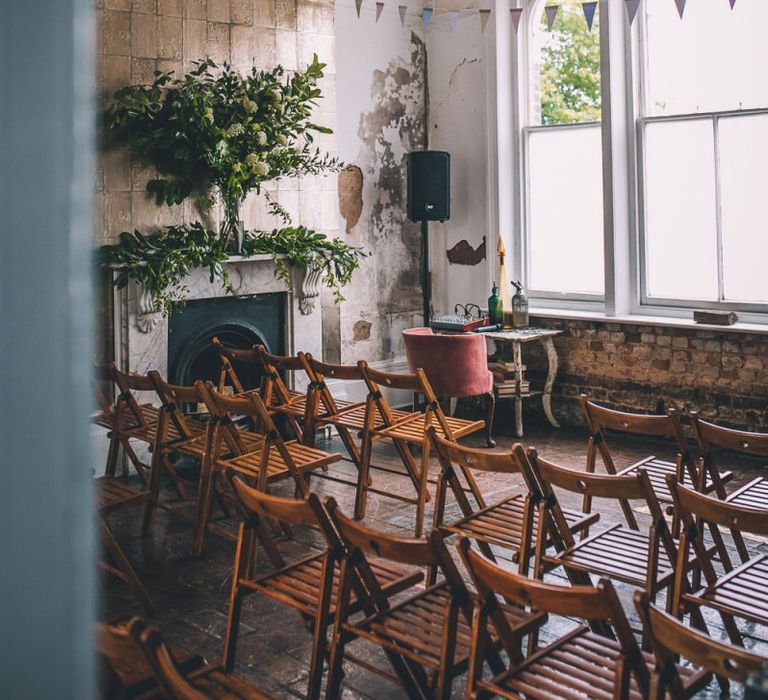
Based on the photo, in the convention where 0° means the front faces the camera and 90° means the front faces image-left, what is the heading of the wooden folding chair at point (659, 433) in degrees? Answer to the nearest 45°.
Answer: approximately 225°

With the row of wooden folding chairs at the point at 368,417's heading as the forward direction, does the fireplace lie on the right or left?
on its left

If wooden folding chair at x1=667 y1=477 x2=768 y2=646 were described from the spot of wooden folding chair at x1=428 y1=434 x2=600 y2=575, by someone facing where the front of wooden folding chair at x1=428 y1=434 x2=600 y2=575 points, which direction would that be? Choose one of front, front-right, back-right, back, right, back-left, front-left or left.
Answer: right

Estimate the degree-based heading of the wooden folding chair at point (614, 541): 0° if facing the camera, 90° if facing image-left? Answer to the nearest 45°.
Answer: approximately 225°
